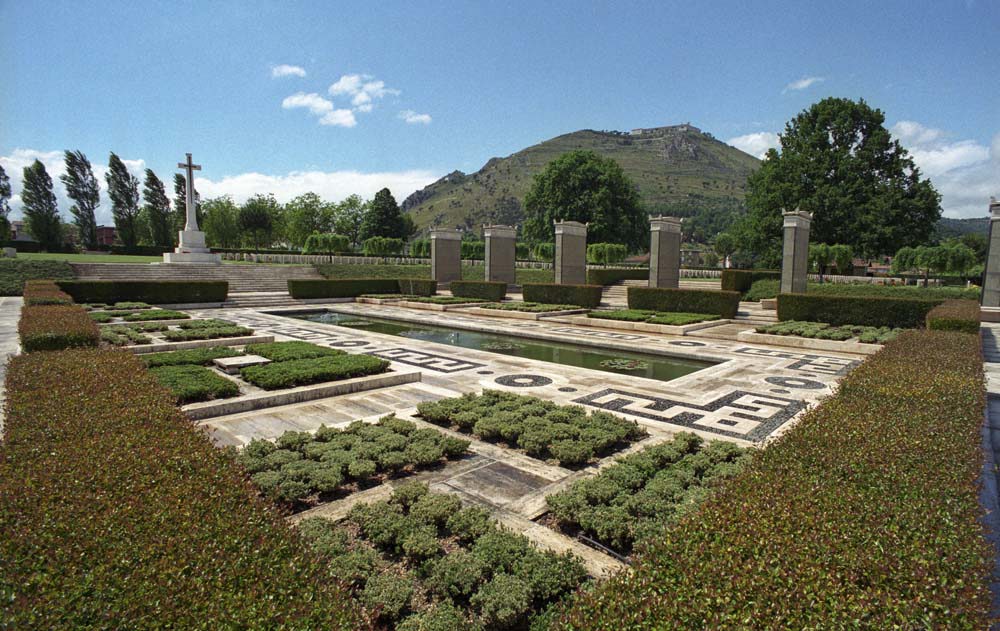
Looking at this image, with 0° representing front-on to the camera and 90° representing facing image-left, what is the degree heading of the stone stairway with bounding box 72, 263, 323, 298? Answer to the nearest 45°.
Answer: approximately 0°

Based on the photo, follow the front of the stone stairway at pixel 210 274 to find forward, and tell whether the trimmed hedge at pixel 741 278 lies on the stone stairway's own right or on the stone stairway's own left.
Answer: on the stone stairway's own left

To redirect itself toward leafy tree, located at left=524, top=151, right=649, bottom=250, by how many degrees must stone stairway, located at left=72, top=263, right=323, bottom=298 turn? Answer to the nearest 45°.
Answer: approximately 90° to its left

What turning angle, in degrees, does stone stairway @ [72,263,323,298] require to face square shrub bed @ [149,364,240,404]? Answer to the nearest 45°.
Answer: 0° — it already faces it

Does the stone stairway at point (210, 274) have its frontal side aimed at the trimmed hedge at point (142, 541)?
yes

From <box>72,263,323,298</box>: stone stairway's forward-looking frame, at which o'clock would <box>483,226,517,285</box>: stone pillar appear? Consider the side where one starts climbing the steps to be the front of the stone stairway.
The stone pillar is roughly at 10 o'clock from the stone stairway.

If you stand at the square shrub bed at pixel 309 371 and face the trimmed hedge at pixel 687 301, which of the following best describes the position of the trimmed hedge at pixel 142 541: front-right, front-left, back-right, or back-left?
back-right

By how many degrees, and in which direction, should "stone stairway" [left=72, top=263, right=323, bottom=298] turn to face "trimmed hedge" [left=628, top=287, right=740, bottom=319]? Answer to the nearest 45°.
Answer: approximately 45° to its left

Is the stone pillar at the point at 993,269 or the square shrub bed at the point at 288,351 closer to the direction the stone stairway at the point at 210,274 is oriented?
the square shrub bed

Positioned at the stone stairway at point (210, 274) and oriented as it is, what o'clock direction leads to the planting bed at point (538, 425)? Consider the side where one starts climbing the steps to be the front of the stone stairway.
The planting bed is roughly at 12 o'clock from the stone stairway.
